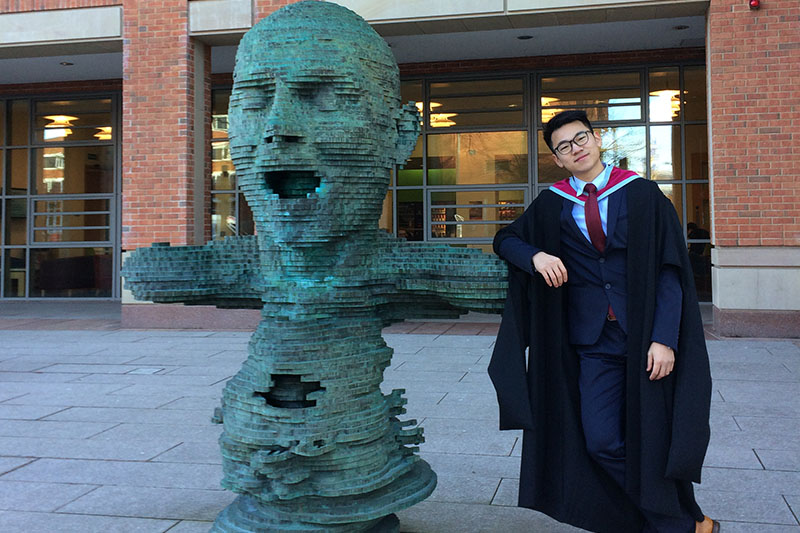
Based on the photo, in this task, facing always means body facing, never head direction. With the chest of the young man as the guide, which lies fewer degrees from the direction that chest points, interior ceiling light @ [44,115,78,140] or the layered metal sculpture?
the layered metal sculpture

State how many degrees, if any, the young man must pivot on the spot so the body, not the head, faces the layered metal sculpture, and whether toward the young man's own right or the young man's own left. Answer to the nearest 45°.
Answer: approximately 90° to the young man's own right

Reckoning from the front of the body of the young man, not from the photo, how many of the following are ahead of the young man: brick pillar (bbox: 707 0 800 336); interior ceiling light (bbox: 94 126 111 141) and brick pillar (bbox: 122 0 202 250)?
0

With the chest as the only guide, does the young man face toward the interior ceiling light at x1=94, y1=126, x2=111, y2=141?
no

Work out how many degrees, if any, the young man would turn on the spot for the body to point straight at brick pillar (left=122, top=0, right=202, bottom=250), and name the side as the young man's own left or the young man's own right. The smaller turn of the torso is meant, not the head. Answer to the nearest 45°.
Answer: approximately 135° to the young man's own right

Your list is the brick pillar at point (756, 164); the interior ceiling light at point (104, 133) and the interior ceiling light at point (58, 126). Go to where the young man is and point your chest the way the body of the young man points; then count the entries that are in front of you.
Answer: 0

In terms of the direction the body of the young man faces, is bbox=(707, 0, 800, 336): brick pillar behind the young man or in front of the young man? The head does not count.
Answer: behind

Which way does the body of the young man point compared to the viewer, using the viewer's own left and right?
facing the viewer
